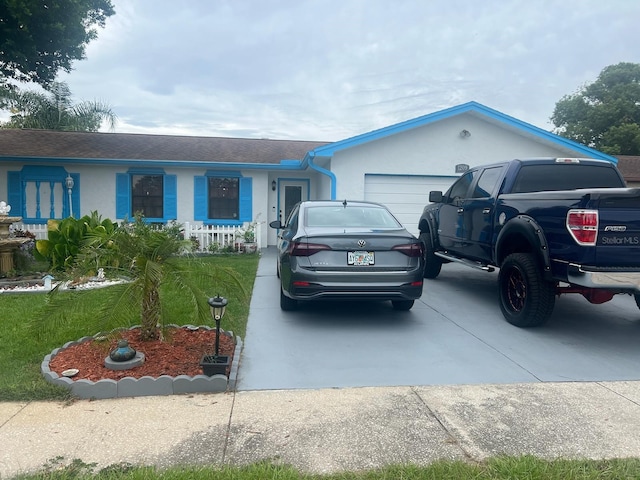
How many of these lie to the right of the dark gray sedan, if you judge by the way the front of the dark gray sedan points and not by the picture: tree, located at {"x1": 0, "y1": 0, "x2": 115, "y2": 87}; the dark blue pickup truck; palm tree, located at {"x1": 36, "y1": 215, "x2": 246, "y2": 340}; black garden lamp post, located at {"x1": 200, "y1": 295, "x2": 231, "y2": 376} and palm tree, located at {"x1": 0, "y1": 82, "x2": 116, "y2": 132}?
1

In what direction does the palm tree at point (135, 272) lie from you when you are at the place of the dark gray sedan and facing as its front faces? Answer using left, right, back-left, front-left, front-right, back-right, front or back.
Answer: back-left

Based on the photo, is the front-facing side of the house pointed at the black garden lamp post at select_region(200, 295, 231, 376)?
yes

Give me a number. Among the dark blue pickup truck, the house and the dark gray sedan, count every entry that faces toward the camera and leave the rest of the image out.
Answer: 1

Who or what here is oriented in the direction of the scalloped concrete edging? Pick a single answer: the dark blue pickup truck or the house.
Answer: the house

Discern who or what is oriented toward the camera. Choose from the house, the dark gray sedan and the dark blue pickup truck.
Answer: the house

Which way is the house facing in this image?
toward the camera

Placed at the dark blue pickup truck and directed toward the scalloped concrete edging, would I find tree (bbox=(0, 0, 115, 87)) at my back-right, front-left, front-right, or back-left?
front-right

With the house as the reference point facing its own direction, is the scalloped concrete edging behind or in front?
in front

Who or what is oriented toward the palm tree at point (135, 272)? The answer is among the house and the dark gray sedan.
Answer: the house

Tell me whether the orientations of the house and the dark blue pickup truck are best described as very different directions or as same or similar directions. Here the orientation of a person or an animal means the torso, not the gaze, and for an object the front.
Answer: very different directions

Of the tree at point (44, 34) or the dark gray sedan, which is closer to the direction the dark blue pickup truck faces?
the tree

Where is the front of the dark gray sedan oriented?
away from the camera

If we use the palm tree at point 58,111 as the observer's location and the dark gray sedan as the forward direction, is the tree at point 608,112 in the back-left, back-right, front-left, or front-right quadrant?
front-left

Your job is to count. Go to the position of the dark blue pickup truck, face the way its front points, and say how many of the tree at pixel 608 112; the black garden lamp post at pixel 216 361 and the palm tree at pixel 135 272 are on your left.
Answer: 2

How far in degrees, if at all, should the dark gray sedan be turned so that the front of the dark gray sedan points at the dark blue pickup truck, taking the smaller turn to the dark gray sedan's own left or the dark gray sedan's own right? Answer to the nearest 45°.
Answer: approximately 90° to the dark gray sedan's own right

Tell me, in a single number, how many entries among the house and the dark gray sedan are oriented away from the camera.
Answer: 1

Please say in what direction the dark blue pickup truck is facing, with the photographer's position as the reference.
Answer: facing away from the viewer and to the left of the viewer
